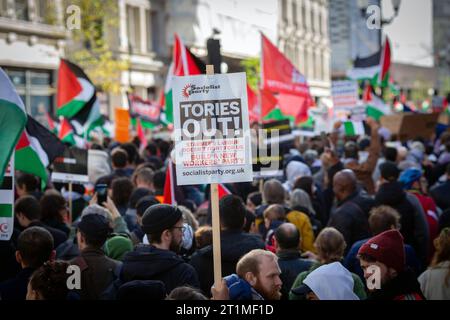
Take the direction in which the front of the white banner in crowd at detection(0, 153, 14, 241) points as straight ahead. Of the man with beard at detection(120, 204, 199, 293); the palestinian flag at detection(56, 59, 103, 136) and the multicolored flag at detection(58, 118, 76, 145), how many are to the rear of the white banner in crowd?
2

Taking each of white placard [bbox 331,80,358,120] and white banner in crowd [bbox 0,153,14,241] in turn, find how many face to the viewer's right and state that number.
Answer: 0

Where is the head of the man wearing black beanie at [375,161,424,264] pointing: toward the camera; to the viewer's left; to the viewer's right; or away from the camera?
away from the camera
